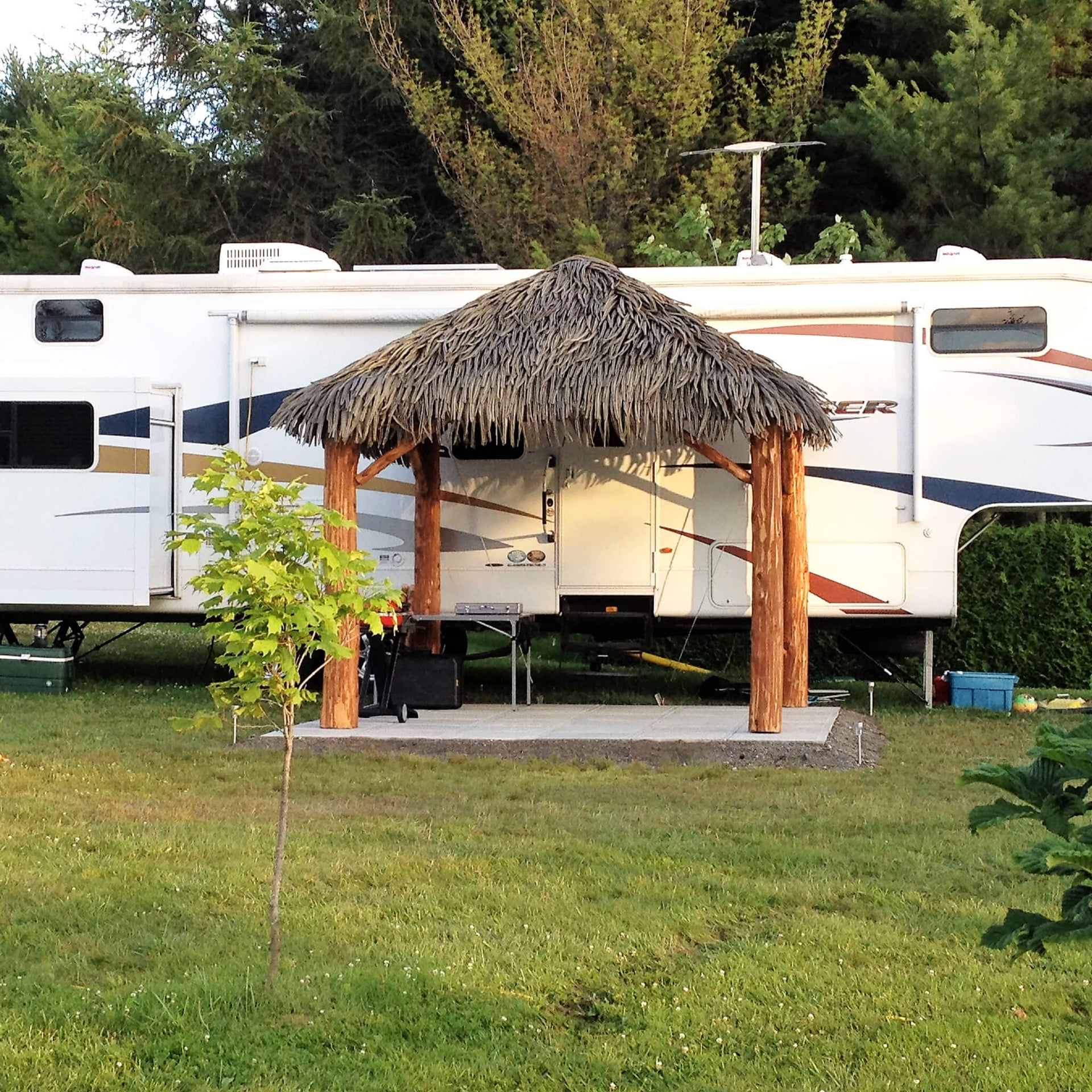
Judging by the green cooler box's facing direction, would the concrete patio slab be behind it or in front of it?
in front

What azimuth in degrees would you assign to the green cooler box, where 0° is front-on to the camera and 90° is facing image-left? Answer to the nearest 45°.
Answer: approximately 0°

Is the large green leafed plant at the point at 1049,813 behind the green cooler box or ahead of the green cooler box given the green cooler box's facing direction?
ahead

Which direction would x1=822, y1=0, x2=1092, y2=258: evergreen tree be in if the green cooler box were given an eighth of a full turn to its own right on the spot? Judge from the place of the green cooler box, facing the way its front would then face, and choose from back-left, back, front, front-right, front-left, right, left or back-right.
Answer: back-left

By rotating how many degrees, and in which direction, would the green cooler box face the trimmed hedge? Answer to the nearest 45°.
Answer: approximately 90° to its left

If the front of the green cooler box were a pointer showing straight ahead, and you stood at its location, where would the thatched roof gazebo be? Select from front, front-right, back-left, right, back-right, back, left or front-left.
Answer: front-left

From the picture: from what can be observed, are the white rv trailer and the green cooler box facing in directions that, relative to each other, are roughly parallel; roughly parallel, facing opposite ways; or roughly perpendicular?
roughly perpendicular

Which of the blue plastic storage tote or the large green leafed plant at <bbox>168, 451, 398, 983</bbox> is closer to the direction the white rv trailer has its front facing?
the blue plastic storage tote

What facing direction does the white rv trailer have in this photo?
to the viewer's right

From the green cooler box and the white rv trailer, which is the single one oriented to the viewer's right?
the white rv trailer

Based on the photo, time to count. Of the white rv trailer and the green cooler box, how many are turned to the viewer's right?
1

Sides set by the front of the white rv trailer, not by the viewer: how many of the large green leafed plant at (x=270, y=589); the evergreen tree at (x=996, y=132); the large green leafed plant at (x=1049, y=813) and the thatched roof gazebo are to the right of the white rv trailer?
3

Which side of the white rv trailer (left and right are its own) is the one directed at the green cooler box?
back

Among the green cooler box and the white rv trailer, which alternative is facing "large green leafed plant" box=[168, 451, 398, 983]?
the green cooler box
